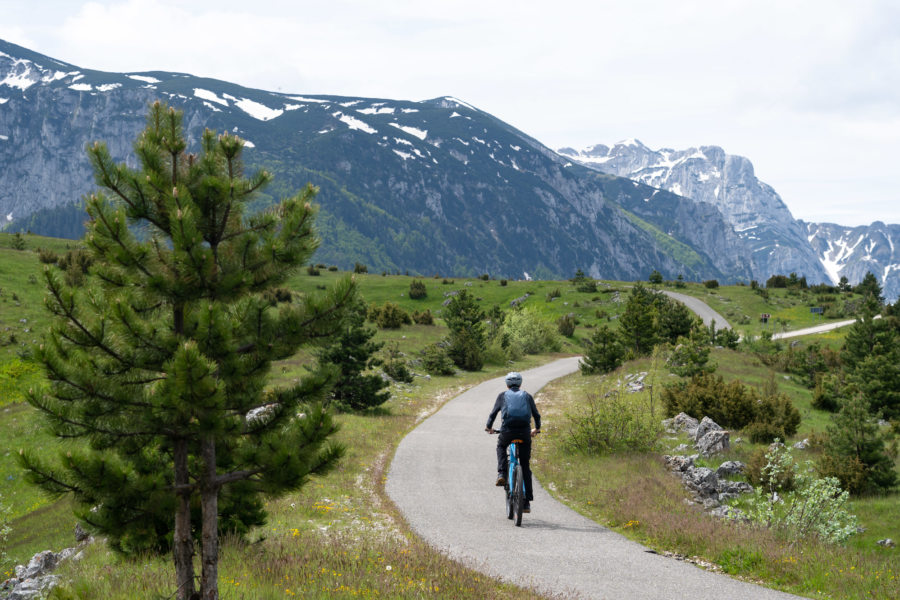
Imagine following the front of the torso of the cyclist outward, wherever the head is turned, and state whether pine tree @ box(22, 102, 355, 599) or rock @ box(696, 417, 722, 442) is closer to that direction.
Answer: the rock

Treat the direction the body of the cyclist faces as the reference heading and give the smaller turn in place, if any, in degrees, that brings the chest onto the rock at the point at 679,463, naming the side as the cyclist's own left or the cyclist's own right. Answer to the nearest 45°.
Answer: approximately 45° to the cyclist's own right

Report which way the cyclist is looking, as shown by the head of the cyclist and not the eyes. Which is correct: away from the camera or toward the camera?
away from the camera

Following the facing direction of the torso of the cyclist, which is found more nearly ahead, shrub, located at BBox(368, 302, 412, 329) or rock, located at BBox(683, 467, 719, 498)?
the shrub

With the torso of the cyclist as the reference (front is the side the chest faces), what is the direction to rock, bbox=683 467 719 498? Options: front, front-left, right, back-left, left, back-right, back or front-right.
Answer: front-right

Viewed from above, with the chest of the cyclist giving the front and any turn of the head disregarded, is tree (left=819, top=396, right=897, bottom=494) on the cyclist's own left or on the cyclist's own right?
on the cyclist's own right

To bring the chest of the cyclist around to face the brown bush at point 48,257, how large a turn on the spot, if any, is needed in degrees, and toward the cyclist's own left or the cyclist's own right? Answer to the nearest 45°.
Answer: approximately 45° to the cyclist's own left

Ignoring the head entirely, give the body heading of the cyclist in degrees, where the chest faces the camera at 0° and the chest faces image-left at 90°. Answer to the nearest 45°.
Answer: approximately 180°
